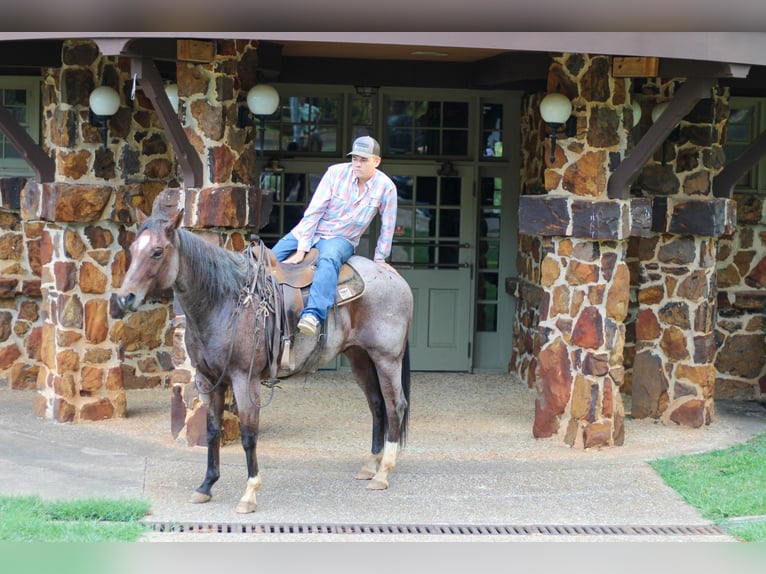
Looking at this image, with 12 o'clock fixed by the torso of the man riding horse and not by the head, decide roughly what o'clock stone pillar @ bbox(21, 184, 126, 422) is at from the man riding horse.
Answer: The stone pillar is roughly at 3 o'clock from the man riding horse.

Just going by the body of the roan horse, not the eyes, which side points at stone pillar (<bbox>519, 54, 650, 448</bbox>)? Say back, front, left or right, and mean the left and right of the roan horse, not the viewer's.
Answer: back

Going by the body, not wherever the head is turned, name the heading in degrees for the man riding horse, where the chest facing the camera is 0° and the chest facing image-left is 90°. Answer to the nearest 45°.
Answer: approximately 45°

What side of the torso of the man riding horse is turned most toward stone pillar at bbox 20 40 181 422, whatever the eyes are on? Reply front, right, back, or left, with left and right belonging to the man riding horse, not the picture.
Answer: right

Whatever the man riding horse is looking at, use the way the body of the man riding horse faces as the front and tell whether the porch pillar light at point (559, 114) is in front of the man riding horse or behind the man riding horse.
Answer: behind

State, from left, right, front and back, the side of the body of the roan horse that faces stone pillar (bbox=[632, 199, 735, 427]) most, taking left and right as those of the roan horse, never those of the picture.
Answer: back

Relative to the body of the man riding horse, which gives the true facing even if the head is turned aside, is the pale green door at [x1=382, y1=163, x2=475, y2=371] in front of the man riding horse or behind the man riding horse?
behind

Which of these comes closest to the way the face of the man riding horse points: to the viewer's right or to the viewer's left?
to the viewer's left
